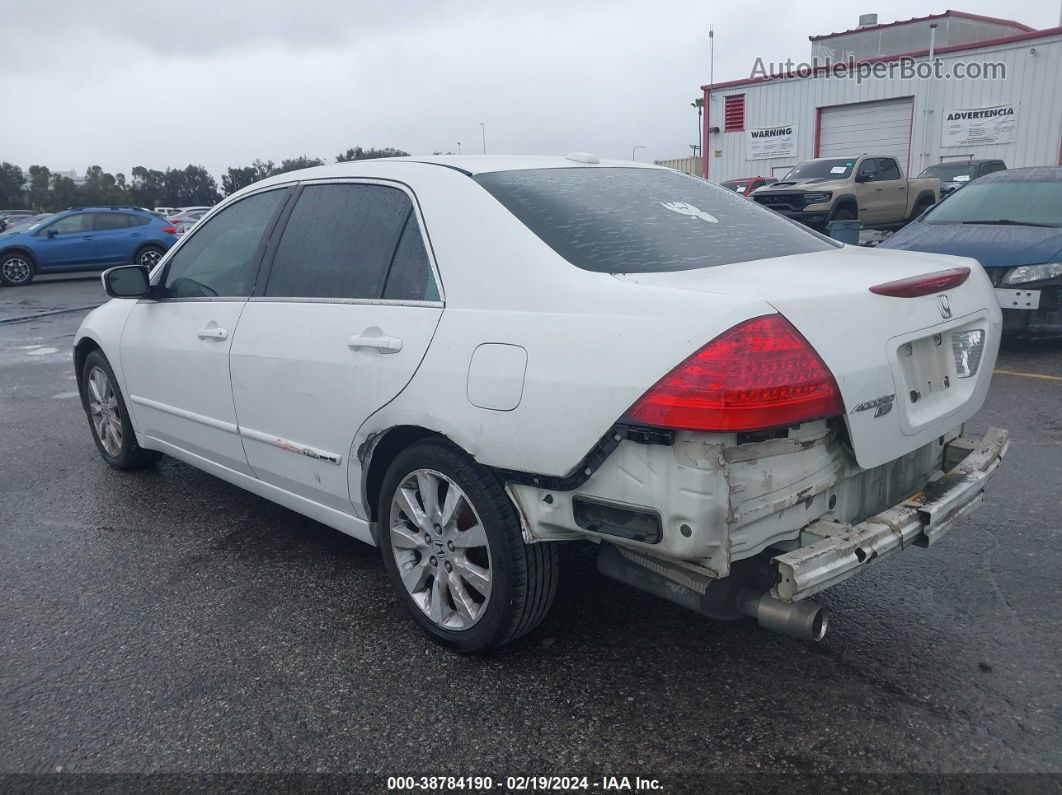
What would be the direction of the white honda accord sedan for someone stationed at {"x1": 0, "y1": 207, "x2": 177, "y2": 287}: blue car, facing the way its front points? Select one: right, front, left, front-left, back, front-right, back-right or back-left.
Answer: left

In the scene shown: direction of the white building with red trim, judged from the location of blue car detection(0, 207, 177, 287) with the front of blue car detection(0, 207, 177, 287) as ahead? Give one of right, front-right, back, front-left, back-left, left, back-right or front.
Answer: back

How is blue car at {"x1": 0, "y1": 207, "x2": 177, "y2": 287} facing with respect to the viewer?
to the viewer's left

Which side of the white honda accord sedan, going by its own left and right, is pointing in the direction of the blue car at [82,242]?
front

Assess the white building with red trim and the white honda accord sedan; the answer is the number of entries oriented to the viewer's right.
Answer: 0

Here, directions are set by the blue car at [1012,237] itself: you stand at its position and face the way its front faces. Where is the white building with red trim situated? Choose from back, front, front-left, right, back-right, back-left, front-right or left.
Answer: back-right

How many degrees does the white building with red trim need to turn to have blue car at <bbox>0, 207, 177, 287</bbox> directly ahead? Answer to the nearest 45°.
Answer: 0° — it already faces it

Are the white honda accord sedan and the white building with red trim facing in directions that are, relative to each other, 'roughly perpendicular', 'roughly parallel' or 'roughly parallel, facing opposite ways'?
roughly perpendicular

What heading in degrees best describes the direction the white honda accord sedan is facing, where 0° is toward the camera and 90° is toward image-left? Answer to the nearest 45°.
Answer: approximately 135°

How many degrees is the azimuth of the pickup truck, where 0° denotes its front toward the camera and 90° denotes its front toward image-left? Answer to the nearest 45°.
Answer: approximately 45°

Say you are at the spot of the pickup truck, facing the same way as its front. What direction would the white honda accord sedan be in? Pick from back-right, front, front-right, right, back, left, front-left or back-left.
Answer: front-left
